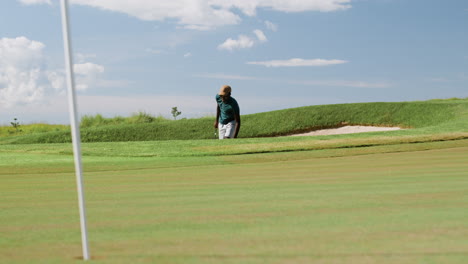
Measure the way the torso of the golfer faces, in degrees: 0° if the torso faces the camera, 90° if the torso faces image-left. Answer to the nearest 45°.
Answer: approximately 45°
